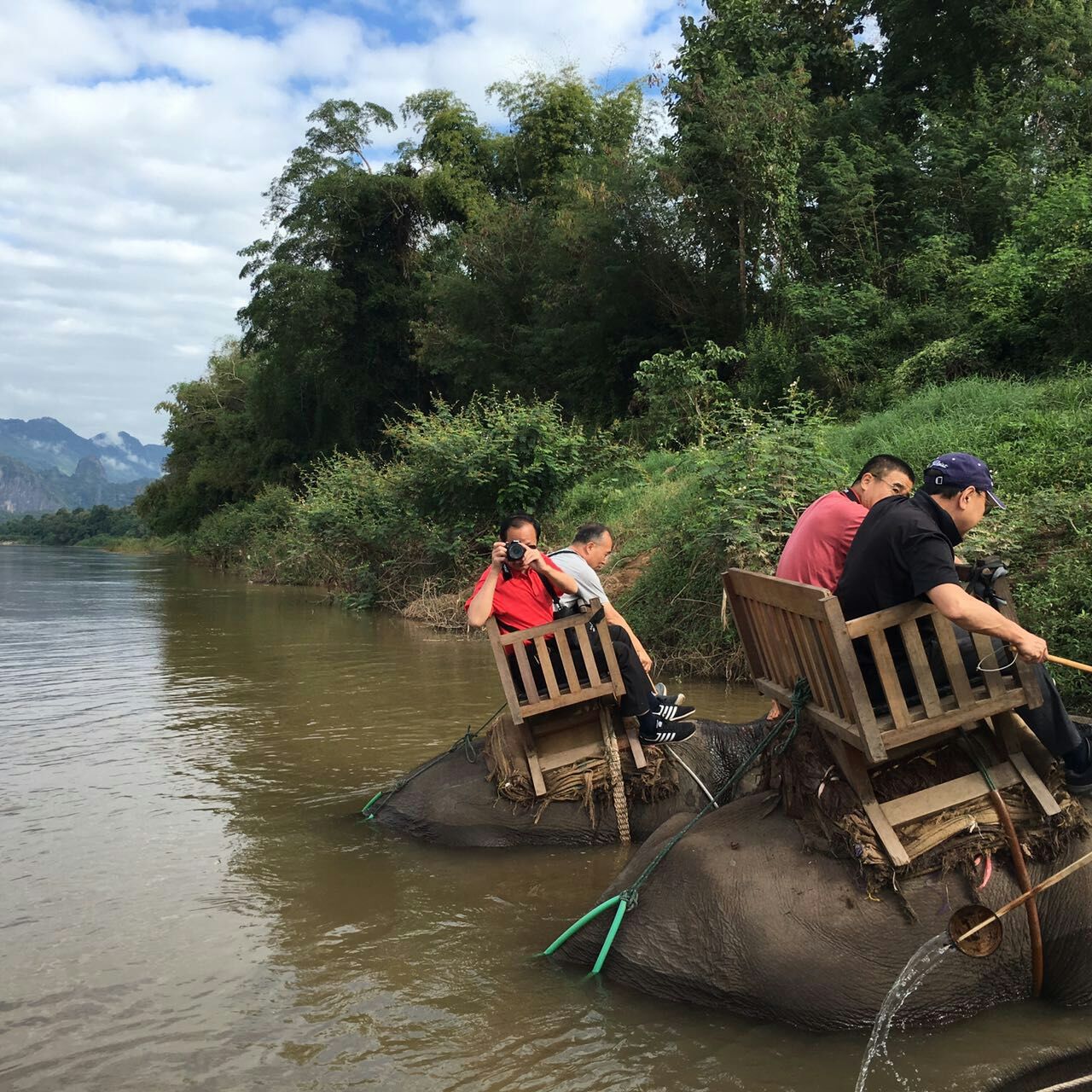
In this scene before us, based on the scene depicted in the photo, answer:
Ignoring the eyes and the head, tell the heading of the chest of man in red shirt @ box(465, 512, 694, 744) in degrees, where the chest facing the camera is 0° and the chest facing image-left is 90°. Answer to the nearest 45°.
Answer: approximately 315°

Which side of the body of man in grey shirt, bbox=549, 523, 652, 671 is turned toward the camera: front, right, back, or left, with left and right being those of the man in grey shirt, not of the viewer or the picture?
right

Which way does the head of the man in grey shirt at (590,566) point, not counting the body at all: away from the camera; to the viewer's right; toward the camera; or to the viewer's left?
to the viewer's right
